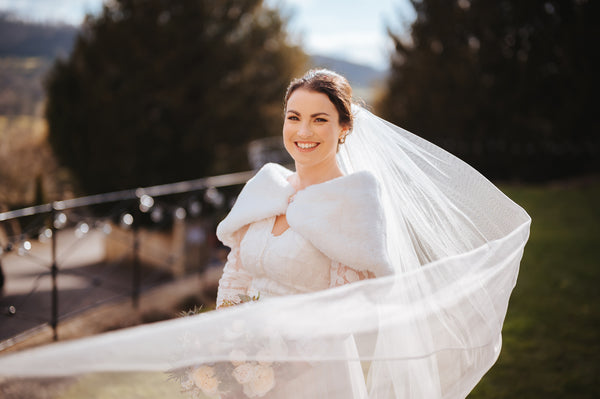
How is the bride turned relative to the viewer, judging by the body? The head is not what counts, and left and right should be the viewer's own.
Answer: facing the viewer and to the left of the viewer

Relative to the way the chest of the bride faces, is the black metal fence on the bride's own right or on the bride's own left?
on the bride's own right

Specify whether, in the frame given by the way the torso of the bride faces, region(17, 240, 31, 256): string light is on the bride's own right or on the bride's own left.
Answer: on the bride's own right

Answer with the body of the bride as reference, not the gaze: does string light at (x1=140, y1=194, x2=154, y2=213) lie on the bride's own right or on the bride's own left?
on the bride's own right

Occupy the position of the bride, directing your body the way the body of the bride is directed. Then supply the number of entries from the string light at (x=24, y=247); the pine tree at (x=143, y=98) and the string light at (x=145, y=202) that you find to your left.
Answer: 0

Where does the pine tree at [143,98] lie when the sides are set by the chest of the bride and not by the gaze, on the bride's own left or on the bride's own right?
on the bride's own right
